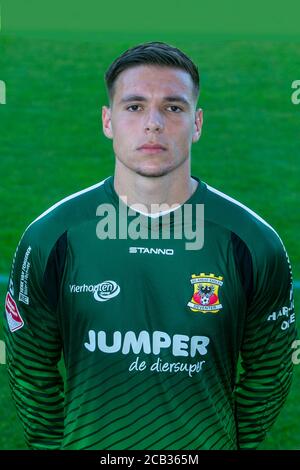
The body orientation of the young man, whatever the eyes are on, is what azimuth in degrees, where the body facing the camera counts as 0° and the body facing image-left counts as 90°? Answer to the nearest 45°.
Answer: approximately 0°
